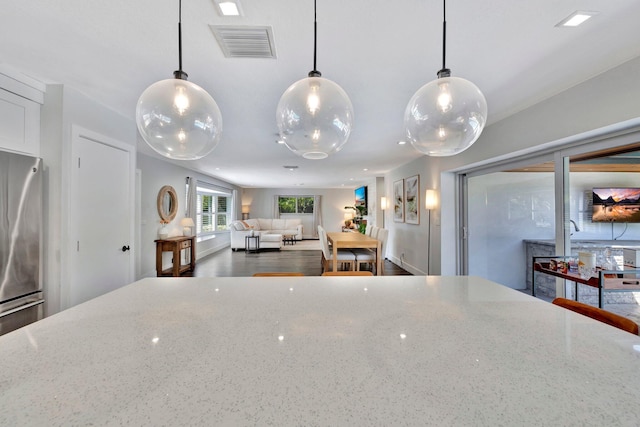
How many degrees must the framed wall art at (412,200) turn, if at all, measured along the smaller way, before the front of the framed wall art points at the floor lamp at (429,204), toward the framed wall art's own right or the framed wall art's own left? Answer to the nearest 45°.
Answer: approximately 45° to the framed wall art's own left

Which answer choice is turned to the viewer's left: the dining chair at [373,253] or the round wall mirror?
the dining chair

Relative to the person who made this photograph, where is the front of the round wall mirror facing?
facing the viewer and to the right of the viewer

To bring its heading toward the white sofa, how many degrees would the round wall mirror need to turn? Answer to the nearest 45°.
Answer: approximately 90° to its left

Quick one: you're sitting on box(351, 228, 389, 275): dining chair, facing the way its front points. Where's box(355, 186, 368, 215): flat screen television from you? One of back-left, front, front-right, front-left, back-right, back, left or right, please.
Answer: right

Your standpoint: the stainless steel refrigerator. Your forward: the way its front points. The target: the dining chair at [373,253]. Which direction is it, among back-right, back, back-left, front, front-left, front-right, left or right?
front-left

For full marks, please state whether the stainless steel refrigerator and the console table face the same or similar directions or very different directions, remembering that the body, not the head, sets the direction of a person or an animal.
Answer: same or similar directions

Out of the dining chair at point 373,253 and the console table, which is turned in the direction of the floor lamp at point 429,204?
the console table

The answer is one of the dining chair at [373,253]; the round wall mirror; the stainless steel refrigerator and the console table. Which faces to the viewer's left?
the dining chair

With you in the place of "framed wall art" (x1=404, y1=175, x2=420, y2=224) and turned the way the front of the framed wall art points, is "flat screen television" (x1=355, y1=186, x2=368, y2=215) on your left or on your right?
on your right

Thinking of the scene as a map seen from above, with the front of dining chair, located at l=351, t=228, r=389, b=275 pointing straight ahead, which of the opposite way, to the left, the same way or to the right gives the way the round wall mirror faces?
the opposite way

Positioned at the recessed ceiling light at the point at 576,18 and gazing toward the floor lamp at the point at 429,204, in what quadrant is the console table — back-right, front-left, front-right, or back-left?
front-left

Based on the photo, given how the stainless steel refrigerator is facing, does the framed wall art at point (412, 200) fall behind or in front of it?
in front

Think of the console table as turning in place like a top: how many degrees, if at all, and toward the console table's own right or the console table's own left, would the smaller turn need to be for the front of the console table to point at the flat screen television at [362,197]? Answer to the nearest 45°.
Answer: approximately 45° to the console table's own left

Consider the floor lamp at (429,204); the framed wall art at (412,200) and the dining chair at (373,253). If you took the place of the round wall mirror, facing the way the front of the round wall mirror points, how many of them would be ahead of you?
3

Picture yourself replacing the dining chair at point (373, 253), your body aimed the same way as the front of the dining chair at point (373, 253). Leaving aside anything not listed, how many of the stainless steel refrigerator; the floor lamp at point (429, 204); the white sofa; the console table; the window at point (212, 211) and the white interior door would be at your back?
1

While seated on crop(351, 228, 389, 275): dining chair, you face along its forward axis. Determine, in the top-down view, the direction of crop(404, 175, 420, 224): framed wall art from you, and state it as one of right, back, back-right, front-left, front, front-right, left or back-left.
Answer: back-right

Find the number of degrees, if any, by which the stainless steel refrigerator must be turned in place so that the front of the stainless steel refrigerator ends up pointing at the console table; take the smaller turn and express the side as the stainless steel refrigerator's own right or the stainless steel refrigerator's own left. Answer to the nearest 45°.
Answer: approximately 90° to the stainless steel refrigerator's own left

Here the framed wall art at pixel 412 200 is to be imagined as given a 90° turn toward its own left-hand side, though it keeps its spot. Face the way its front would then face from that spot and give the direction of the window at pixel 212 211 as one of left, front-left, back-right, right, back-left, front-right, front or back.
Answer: back-right

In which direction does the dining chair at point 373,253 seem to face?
to the viewer's left

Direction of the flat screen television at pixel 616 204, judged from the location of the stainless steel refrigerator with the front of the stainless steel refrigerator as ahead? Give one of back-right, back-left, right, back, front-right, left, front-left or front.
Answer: front

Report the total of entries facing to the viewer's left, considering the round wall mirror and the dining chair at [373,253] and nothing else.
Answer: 1
